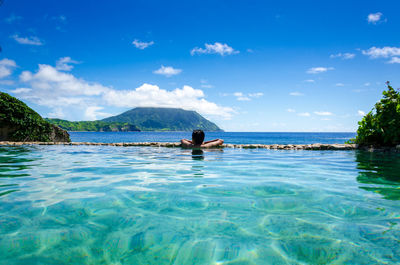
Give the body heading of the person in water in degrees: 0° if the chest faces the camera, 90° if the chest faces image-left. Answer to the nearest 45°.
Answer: approximately 180°
